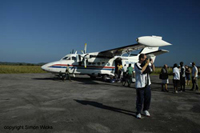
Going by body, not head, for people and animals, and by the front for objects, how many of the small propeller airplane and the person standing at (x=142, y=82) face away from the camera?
0

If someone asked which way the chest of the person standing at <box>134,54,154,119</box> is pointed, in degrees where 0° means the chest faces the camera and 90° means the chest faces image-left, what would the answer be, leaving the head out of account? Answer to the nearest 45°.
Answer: approximately 315°

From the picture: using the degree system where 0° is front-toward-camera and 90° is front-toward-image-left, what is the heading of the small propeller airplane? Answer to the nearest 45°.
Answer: approximately 45°

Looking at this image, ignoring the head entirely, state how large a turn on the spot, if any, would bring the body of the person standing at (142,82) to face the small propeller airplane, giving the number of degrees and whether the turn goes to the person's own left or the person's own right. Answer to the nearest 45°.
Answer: approximately 180°

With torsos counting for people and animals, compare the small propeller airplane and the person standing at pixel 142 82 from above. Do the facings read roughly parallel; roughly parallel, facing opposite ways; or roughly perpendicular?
roughly perpendicular

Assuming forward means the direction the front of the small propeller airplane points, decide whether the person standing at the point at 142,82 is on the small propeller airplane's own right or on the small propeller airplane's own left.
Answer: on the small propeller airplane's own left
